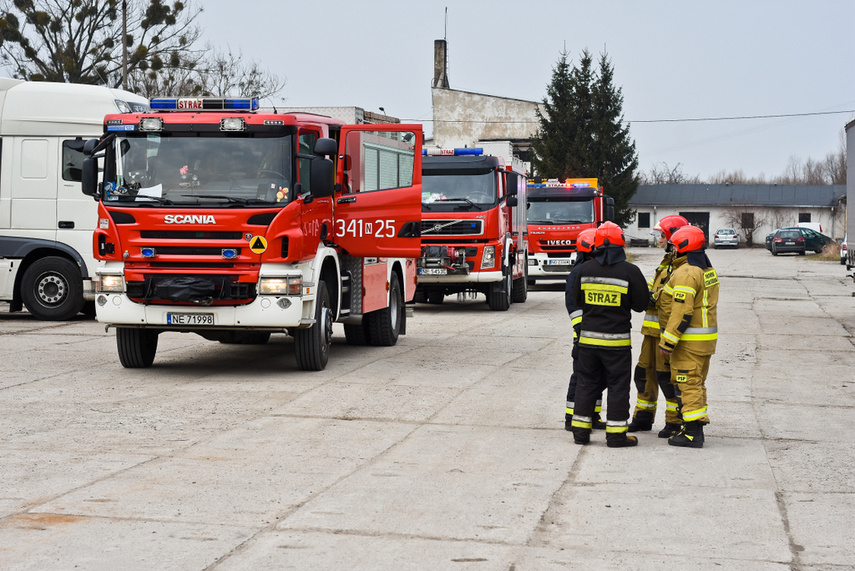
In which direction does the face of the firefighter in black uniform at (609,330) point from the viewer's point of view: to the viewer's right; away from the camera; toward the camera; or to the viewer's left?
away from the camera

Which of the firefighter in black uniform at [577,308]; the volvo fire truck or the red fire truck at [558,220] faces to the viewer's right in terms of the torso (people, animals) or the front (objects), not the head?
the firefighter in black uniform

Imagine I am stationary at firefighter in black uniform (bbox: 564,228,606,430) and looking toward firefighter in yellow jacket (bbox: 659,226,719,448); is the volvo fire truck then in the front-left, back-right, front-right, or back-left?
back-left

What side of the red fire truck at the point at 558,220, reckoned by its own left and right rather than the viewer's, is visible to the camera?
front

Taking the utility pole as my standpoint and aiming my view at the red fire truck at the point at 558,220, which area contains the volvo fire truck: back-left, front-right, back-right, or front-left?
front-right

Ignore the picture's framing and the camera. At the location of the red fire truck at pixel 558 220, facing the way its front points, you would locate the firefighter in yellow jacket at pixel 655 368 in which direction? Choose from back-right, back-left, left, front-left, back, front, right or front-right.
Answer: front

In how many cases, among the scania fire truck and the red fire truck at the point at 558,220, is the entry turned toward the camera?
2

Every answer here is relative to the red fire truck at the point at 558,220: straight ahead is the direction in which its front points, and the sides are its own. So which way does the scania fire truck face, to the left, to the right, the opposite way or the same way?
the same way

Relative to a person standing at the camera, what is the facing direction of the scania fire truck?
facing the viewer

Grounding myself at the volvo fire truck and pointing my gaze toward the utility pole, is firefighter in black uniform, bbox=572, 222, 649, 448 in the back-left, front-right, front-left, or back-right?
back-left

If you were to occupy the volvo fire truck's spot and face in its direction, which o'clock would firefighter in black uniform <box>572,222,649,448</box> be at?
The firefighter in black uniform is roughly at 12 o'clock from the volvo fire truck.

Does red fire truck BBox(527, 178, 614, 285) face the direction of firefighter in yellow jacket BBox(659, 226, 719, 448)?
yes

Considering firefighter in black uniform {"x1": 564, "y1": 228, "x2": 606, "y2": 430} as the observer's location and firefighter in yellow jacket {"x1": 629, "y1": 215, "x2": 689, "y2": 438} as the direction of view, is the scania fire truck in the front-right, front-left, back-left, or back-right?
back-left

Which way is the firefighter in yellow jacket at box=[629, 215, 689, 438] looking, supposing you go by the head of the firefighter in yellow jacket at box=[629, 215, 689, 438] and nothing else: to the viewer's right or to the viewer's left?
to the viewer's left

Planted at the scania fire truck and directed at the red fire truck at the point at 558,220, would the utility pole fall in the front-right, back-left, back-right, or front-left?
front-left

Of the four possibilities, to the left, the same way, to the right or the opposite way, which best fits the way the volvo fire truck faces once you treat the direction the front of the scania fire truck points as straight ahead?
the same way

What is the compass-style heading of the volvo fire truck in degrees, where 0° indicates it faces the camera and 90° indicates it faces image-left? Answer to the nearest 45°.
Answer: approximately 0°
